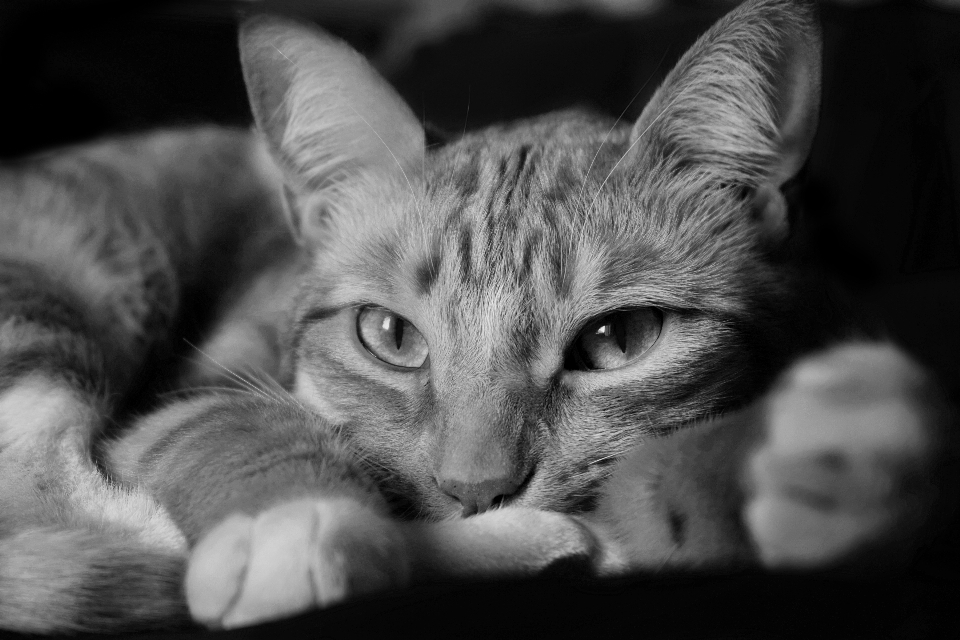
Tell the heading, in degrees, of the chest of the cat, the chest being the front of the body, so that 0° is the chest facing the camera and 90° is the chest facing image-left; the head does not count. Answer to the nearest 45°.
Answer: approximately 315°
